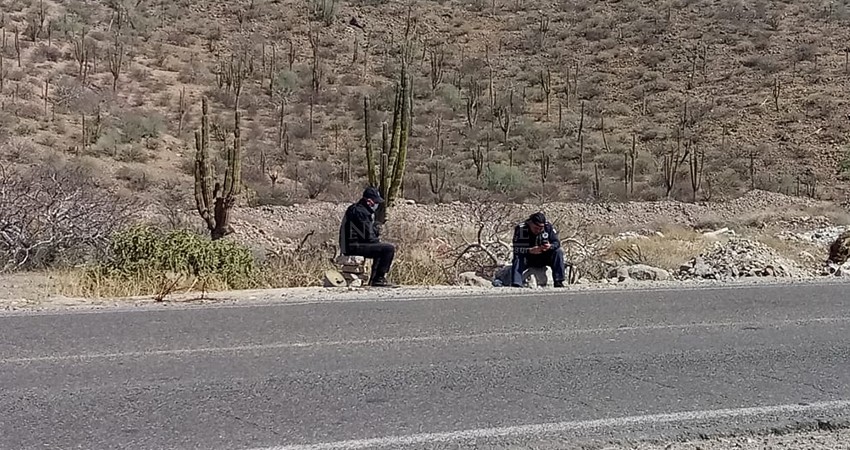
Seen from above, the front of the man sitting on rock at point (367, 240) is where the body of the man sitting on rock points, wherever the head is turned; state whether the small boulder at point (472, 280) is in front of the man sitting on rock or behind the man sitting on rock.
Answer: in front

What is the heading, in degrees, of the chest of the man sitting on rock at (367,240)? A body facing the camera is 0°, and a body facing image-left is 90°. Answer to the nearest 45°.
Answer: approximately 270°

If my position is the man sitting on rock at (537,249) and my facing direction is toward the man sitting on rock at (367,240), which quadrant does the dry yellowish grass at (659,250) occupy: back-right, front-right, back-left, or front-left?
back-right

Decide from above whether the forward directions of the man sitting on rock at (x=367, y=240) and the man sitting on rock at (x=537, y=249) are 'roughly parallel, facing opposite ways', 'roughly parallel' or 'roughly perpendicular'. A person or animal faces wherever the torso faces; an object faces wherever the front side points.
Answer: roughly perpendicular

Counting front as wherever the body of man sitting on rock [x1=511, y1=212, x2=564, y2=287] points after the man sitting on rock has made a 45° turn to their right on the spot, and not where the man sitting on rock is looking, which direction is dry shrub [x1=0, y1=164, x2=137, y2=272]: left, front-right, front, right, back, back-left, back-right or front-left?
front-right

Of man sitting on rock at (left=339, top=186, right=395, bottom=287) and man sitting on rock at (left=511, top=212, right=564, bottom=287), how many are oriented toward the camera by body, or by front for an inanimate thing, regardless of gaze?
1

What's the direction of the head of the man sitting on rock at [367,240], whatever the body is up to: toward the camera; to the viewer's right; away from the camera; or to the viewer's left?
to the viewer's right

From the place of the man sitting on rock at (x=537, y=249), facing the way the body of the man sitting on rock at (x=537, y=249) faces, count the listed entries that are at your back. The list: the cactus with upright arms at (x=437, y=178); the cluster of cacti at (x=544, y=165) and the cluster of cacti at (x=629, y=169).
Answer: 3

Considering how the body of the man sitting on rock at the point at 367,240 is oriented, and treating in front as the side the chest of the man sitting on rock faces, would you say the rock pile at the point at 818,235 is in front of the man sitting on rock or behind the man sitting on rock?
in front

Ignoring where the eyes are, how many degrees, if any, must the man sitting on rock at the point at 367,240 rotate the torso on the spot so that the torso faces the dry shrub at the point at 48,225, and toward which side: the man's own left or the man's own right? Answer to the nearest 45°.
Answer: approximately 180°

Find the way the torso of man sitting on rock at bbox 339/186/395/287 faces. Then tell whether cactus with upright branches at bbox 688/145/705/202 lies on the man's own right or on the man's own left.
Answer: on the man's own left

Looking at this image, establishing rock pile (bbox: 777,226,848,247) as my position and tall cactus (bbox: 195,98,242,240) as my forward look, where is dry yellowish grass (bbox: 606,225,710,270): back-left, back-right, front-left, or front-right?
front-left

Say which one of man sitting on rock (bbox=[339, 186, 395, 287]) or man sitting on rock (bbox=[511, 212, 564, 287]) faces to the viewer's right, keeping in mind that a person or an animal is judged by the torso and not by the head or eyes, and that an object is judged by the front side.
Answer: man sitting on rock (bbox=[339, 186, 395, 287])

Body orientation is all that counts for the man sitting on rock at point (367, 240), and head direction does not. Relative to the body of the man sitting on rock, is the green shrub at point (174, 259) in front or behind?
behind

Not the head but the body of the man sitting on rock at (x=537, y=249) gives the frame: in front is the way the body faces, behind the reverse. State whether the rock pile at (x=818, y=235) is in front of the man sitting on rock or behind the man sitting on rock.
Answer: behind

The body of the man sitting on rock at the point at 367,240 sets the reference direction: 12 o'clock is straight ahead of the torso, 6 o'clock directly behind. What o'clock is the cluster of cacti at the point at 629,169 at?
The cluster of cacti is roughly at 10 o'clock from the man sitting on rock.

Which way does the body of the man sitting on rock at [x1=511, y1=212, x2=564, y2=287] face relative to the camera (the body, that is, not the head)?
toward the camera
